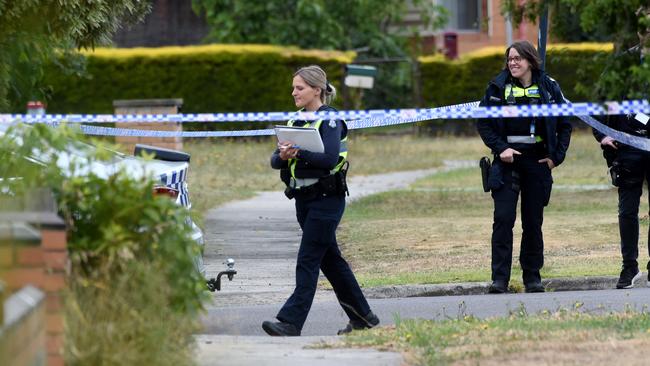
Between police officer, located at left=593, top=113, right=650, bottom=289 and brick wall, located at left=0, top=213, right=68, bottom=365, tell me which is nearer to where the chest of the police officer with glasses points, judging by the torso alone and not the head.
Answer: the brick wall

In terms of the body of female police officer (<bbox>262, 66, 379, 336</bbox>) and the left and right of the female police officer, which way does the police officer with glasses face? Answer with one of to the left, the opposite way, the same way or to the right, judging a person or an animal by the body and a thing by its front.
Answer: to the left

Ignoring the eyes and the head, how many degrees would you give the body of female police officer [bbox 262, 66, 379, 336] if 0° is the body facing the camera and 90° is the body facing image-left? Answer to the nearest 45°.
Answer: approximately 90°

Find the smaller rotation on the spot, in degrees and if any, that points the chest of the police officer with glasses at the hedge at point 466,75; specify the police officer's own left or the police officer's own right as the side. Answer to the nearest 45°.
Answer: approximately 180°

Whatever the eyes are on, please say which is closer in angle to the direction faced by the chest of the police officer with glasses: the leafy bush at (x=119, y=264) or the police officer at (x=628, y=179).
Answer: the leafy bush

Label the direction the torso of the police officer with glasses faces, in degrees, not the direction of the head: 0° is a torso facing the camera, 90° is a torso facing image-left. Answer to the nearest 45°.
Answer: approximately 0°

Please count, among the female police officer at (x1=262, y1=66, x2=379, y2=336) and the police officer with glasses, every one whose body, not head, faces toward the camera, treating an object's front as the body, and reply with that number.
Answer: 1
